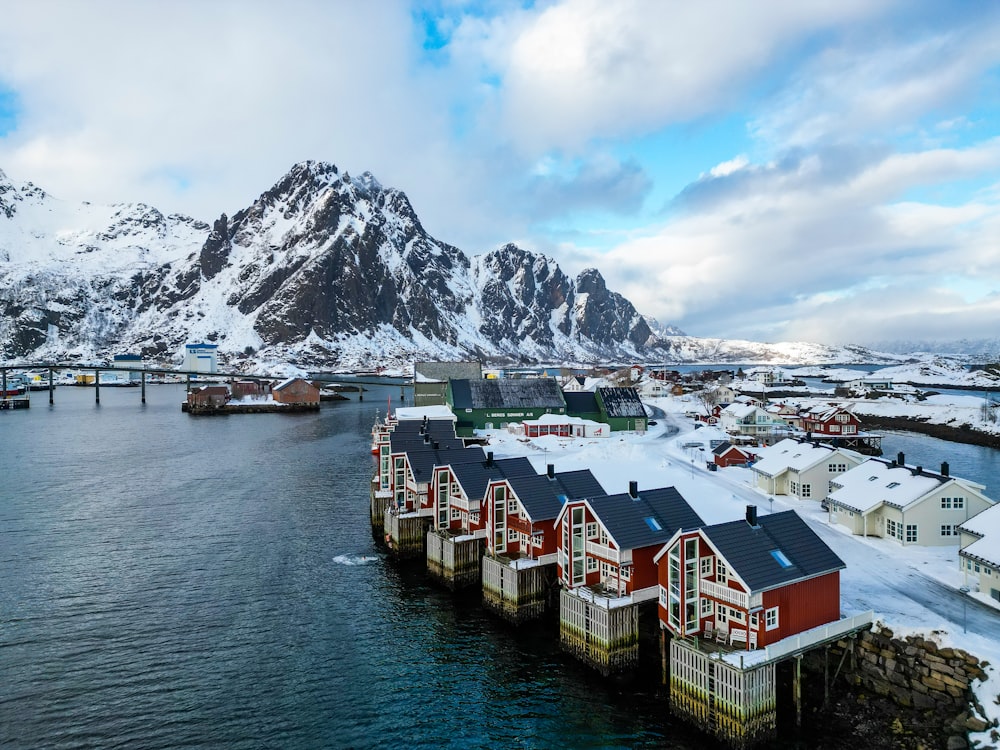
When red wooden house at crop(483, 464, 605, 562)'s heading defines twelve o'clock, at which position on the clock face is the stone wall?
The stone wall is roughly at 9 o'clock from the red wooden house.

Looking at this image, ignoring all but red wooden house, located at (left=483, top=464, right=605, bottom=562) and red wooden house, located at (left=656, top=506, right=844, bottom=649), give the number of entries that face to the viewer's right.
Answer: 0

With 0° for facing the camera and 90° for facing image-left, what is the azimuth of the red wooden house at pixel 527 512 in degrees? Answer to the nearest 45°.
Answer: approximately 45°

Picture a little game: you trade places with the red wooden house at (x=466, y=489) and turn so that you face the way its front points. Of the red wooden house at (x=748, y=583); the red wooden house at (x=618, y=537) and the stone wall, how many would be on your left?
3

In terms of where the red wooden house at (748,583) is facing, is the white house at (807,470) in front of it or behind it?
behind

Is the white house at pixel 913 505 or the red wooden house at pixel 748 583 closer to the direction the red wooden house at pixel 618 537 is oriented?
the red wooden house

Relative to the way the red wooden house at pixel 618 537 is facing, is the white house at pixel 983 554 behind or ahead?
behind

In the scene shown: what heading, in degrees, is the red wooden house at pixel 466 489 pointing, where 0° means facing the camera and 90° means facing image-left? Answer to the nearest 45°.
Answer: approximately 45°

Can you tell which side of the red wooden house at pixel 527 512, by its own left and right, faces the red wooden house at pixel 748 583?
left

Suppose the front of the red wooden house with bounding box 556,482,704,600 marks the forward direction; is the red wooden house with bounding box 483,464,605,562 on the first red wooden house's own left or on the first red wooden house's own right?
on the first red wooden house's own right

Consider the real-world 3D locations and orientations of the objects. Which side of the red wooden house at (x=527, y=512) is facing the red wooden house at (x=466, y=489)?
right
